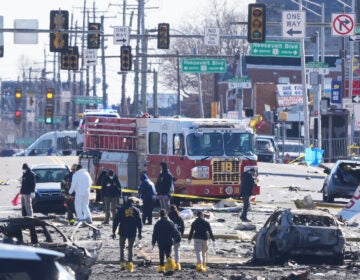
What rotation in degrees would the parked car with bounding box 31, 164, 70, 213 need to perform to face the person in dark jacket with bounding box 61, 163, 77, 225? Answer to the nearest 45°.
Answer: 0° — it already faces them

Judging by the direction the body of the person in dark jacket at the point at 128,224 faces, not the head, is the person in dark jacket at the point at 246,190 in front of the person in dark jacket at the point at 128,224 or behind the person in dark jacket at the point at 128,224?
in front

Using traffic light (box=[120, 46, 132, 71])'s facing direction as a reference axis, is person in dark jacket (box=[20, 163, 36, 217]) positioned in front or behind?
in front

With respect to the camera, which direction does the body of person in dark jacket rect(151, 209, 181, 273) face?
away from the camera

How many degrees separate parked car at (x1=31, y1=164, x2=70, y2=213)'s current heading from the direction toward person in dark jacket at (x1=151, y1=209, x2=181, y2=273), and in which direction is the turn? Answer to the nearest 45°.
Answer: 0° — it already faces them

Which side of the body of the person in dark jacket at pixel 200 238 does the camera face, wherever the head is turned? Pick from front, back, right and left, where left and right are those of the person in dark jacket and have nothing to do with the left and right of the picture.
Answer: back

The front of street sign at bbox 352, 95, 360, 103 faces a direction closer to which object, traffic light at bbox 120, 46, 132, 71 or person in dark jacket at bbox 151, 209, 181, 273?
the person in dark jacket

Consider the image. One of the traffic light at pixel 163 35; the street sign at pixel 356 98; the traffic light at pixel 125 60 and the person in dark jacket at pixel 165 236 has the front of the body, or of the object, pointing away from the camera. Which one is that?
the person in dark jacket

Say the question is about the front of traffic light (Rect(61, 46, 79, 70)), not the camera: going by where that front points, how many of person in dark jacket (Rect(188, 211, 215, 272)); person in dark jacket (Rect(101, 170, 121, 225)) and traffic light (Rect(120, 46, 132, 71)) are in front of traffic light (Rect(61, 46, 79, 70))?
2
